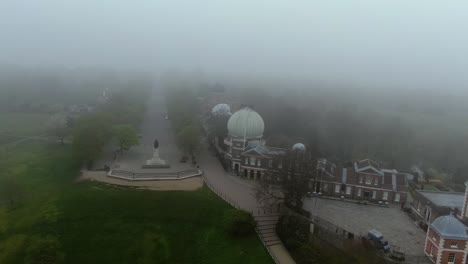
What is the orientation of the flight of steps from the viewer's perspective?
toward the camera

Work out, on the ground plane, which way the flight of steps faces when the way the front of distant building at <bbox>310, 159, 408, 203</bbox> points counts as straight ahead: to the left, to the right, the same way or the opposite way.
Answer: the same way

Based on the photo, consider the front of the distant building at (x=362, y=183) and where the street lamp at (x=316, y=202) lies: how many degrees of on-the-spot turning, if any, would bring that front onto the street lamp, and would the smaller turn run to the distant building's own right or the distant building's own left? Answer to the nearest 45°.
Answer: approximately 45° to the distant building's own right

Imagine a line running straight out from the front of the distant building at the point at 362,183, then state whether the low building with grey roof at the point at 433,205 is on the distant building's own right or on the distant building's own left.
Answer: on the distant building's own left

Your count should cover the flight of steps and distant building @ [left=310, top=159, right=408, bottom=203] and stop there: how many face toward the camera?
2

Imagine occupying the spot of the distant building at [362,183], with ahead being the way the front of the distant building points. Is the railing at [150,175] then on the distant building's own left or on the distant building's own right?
on the distant building's own right

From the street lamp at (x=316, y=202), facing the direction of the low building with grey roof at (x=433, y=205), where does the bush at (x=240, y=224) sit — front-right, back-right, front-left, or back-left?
back-right

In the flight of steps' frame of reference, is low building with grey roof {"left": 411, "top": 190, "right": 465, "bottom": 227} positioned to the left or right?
on its left

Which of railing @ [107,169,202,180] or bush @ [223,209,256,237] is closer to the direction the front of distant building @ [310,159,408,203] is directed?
the bush

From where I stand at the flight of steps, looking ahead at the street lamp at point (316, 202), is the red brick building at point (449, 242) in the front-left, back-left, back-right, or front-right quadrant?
front-right

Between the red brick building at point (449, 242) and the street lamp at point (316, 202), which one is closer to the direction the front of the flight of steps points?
the red brick building

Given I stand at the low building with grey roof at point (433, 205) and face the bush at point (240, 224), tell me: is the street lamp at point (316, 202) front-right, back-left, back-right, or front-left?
front-right

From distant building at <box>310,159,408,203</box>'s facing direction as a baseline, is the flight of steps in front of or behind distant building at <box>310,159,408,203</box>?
in front
